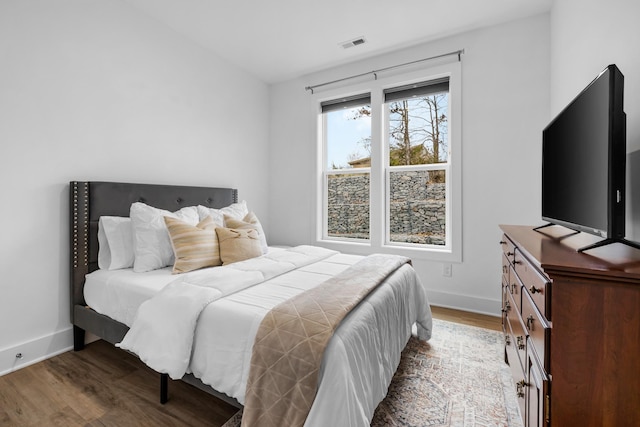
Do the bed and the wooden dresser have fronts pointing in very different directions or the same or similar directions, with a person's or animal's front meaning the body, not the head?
very different directions

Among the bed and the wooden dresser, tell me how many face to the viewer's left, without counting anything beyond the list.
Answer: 1

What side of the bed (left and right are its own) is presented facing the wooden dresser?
front

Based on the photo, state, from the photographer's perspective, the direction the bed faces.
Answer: facing the viewer and to the right of the viewer

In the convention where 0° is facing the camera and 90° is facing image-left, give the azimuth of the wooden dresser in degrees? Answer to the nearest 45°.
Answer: approximately 90°

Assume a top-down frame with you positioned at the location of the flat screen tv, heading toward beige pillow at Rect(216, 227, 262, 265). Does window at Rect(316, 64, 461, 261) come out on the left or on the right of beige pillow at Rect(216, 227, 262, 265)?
right

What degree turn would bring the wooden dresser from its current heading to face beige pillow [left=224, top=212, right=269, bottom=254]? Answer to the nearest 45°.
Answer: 0° — it already faces it

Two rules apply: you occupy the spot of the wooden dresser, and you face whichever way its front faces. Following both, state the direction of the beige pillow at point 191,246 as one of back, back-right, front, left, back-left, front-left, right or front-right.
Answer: front

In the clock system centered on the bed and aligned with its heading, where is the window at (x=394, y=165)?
The window is roughly at 9 o'clock from the bed.

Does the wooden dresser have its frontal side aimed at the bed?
yes

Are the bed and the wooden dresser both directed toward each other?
yes

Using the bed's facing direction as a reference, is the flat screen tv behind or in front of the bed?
in front

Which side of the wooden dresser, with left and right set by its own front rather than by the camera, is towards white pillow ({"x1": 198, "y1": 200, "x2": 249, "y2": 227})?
front

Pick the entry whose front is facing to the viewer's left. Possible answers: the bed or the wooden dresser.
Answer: the wooden dresser

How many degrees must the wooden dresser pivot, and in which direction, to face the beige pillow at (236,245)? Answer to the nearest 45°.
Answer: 0° — it already faces it

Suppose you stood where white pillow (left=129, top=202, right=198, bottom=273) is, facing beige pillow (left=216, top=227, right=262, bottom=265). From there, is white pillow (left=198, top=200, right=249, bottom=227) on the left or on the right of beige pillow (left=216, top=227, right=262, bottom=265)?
left
